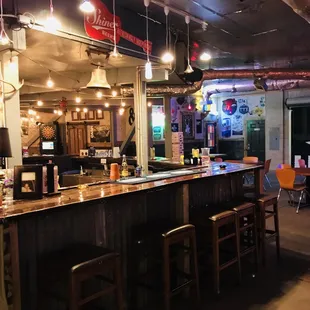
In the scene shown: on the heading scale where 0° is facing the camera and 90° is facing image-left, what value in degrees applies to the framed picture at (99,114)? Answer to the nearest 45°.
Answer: approximately 0°

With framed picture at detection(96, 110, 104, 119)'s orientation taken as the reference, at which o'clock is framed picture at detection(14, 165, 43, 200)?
framed picture at detection(14, 165, 43, 200) is roughly at 12 o'clock from framed picture at detection(96, 110, 104, 119).

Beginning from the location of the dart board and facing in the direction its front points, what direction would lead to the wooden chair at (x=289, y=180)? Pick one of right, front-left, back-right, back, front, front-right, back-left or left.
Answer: front-left

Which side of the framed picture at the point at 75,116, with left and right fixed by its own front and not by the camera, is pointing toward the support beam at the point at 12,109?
front
